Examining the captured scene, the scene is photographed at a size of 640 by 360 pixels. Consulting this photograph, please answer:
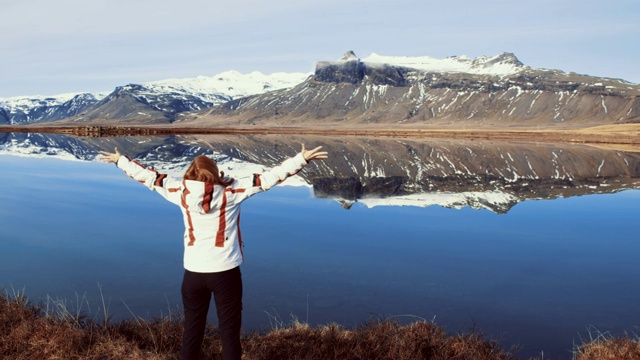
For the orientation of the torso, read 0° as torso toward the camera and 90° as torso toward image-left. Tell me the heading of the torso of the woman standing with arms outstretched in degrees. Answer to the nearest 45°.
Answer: approximately 180°

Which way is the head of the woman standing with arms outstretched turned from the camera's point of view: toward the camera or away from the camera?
away from the camera
